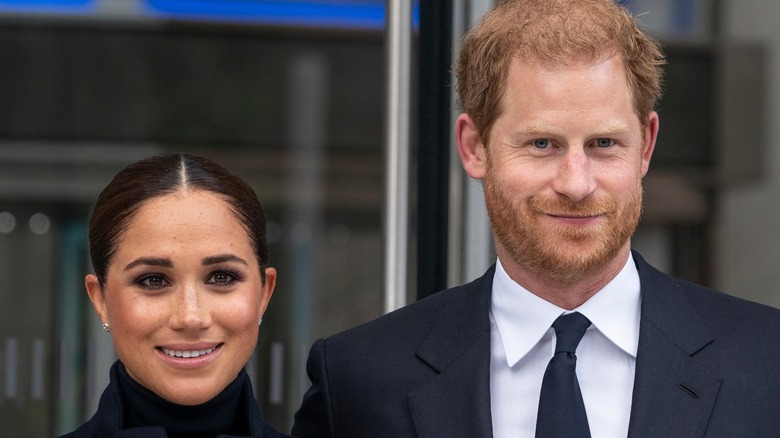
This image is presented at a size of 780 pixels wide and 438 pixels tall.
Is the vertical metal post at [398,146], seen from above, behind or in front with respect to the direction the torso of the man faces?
behind

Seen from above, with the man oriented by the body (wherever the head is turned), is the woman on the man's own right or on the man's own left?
on the man's own right

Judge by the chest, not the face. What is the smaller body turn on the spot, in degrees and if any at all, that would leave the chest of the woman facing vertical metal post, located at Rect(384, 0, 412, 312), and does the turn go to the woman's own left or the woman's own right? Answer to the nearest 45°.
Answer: approximately 135° to the woman's own left

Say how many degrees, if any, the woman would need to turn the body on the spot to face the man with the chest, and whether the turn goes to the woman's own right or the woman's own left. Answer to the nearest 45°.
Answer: approximately 90° to the woman's own left

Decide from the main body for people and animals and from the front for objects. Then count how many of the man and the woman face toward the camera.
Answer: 2

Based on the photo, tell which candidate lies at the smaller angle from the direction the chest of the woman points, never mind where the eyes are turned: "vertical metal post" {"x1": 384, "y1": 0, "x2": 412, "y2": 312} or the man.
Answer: the man

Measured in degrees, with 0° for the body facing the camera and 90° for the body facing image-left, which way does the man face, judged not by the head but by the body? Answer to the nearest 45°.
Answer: approximately 0°
